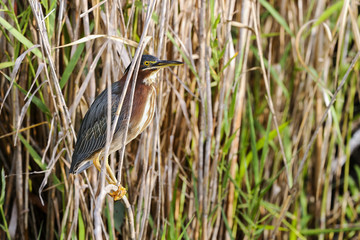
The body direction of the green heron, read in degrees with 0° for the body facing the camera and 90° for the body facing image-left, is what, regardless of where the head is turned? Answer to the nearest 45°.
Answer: approximately 270°
